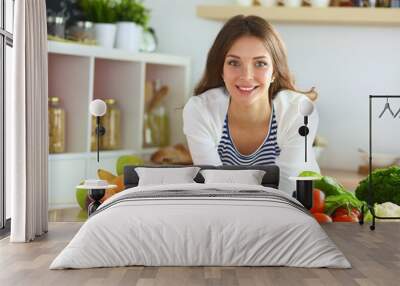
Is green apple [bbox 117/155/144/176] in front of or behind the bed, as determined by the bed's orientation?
behind

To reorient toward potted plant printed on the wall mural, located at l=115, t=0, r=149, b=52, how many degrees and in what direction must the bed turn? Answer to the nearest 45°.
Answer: approximately 180°

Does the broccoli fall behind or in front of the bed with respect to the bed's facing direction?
behind

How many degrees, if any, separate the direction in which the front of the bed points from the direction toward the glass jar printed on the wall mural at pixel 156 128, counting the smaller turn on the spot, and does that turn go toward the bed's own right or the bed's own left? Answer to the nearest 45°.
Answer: approximately 180°

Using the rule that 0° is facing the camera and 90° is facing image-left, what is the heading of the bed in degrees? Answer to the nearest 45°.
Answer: approximately 0°
